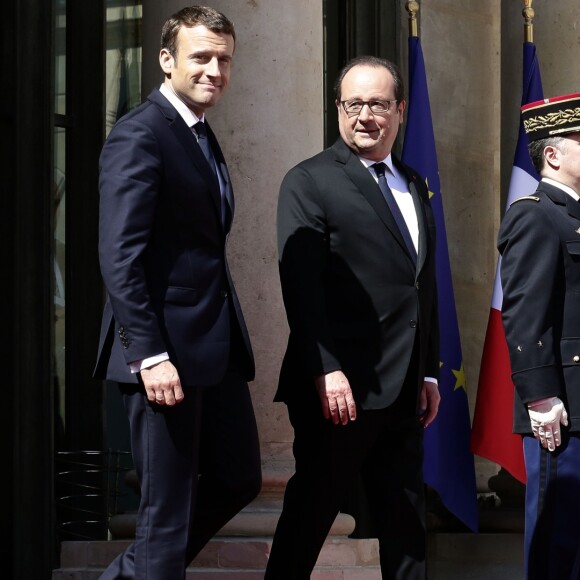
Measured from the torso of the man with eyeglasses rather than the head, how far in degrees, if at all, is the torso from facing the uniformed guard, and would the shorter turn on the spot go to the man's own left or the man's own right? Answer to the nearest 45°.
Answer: approximately 45° to the man's own left

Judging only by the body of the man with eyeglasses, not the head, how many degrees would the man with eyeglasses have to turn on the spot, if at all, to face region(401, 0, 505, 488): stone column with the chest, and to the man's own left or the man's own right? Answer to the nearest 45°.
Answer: approximately 135° to the man's own left

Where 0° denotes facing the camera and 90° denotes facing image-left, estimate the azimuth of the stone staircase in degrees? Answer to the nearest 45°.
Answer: approximately 0°

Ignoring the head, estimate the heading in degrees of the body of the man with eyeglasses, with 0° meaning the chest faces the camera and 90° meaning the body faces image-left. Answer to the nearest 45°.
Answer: approximately 315°
